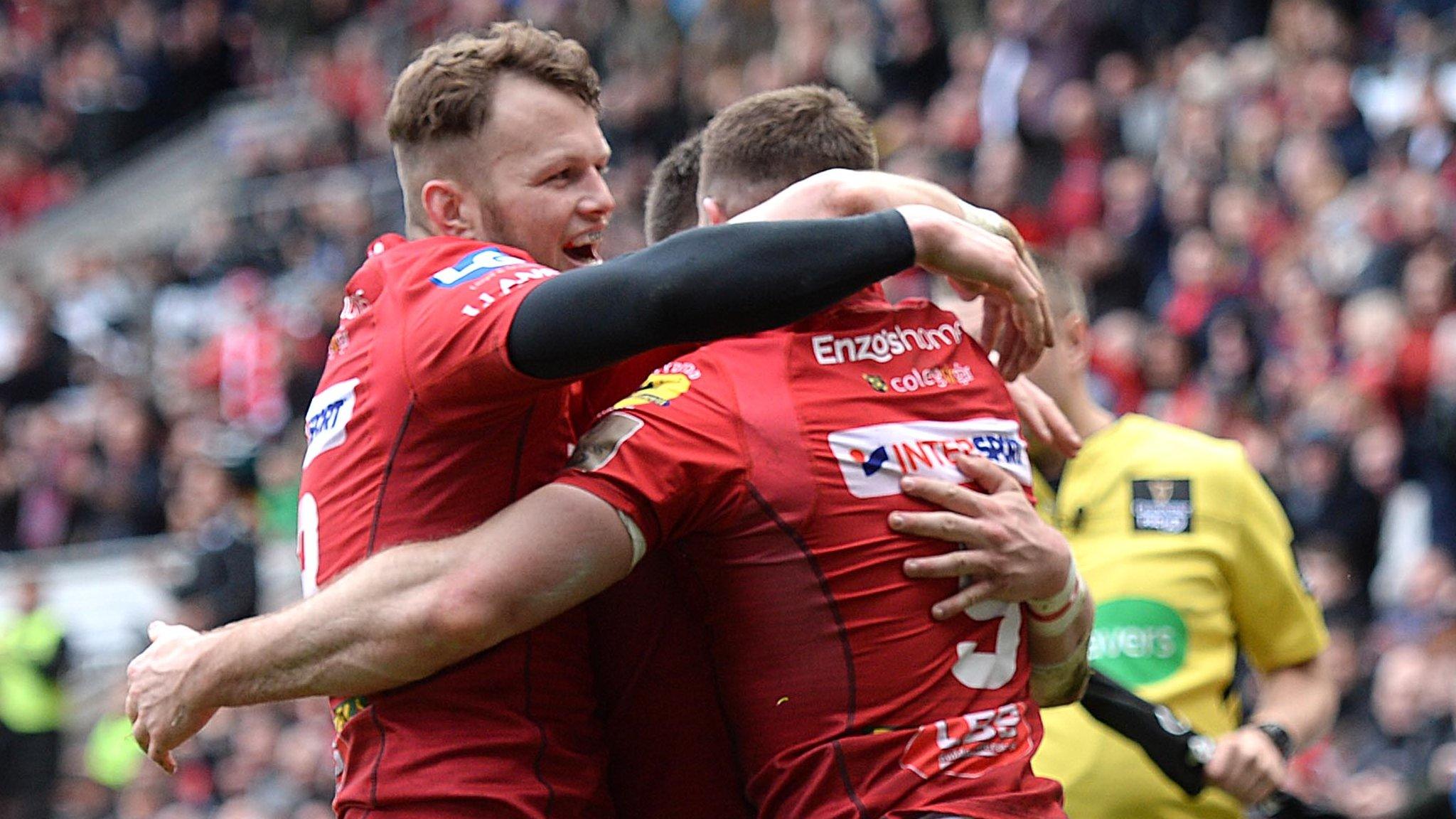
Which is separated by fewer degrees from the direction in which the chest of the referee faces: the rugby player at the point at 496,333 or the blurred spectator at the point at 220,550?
the rugby player

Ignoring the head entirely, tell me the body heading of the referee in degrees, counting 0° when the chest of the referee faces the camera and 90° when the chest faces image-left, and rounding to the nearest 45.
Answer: approximately 45°

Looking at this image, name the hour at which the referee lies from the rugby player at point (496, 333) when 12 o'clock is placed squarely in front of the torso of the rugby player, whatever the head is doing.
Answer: The referee is roughly at 11 o'clock from the rugby player.

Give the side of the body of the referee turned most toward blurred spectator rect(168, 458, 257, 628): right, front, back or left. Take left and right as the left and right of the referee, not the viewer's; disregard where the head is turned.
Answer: right

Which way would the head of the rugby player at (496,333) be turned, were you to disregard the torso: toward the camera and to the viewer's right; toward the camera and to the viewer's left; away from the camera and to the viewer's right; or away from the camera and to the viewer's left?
toward the camera and to the viewer's right
